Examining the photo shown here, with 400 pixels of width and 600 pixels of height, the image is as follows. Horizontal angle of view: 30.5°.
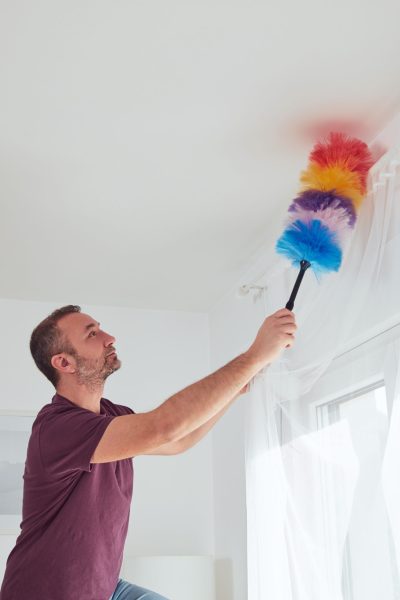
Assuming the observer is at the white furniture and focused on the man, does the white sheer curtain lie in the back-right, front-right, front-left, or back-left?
front-left

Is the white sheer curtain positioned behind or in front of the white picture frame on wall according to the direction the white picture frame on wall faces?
in front

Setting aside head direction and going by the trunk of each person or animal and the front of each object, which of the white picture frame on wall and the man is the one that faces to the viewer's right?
the man

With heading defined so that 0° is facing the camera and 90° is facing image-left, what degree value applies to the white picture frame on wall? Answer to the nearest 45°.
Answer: approximately 0°

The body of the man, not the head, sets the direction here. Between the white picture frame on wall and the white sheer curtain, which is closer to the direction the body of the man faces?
the white sheer curtain

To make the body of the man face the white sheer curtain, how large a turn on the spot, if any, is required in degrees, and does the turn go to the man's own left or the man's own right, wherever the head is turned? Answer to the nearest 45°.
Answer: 0° — they already face it

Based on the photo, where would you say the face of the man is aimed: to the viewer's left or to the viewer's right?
to the viewer's right

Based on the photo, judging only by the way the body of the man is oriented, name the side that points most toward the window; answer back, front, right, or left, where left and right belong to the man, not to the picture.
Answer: front

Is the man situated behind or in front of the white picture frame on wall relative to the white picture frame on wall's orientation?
in front

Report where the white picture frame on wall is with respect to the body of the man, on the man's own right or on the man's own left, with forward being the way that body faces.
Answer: on the man's own left

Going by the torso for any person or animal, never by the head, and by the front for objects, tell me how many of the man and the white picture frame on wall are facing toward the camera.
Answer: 1

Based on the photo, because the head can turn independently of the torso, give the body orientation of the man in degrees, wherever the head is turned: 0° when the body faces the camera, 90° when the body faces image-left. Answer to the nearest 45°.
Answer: approximately 270°

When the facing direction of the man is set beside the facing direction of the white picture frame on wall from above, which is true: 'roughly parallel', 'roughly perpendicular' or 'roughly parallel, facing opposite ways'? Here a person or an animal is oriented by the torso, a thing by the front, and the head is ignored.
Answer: roughly perpendicular

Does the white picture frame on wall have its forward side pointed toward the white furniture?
no
